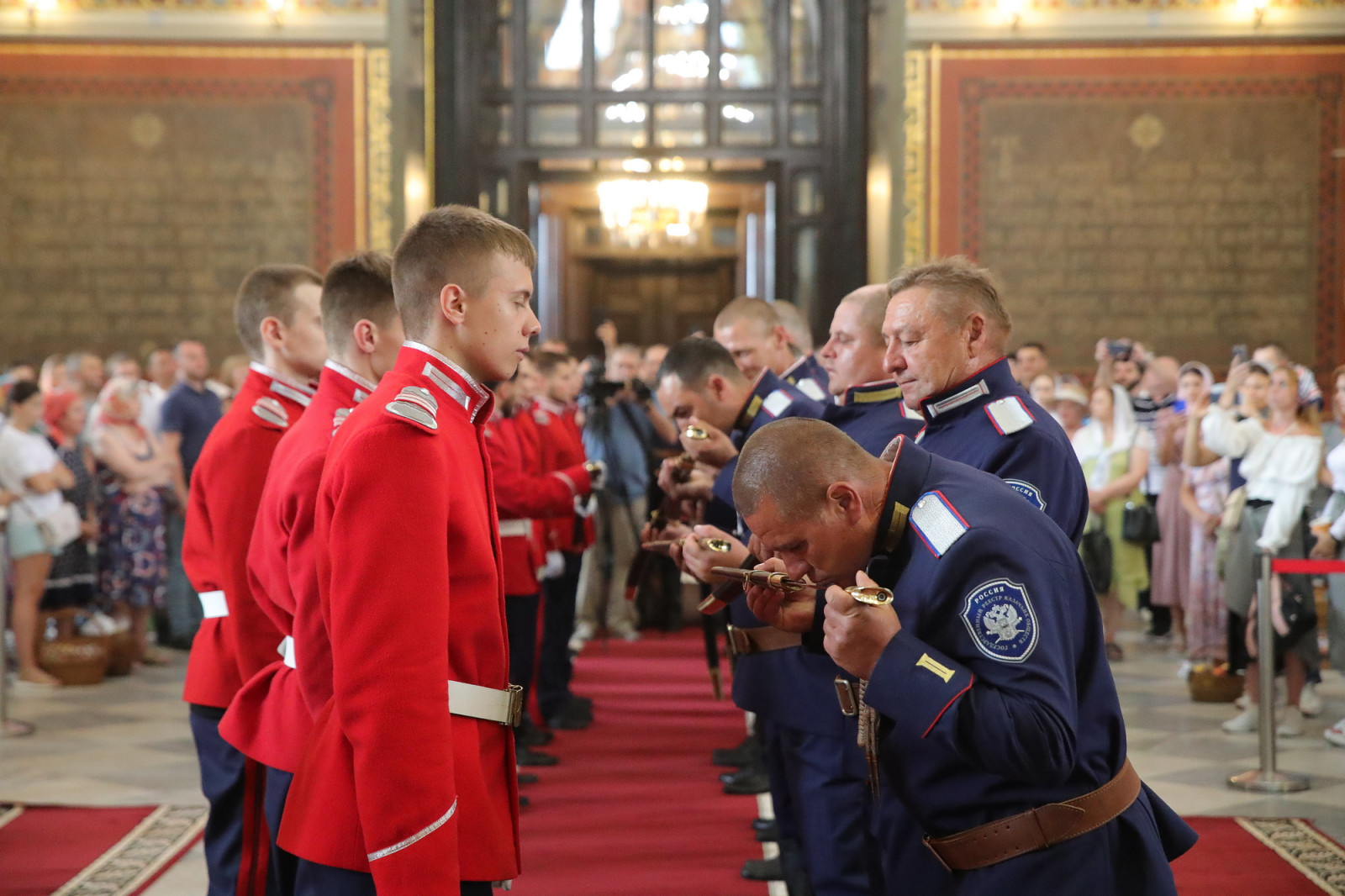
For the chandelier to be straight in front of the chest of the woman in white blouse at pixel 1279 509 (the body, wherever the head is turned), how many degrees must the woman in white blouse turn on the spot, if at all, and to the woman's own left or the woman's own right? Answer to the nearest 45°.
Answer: approximately 90° to the woman's own right

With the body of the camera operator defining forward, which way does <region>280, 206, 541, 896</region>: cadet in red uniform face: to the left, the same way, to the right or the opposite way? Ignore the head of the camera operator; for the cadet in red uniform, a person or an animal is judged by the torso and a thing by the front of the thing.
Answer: to the left

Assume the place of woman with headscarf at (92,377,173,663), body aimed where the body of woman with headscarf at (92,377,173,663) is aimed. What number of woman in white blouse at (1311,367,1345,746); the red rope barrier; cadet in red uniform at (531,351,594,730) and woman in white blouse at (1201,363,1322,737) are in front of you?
4

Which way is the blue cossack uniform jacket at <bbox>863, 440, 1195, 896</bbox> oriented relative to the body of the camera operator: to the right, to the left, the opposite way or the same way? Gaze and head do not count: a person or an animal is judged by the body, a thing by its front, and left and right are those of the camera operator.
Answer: to the right

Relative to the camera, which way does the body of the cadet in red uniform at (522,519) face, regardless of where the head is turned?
to the viewer's right

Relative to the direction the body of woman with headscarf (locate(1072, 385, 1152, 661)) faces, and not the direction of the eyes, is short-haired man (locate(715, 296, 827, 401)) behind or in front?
in front

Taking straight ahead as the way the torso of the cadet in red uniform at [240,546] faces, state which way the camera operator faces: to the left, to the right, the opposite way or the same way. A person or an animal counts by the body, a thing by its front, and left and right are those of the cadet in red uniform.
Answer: to the right

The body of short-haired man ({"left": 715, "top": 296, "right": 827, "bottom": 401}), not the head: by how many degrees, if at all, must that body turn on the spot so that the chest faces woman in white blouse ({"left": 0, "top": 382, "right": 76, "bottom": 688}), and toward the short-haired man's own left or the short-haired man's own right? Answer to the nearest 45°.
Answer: approximately 45° to the short-haired man's own right

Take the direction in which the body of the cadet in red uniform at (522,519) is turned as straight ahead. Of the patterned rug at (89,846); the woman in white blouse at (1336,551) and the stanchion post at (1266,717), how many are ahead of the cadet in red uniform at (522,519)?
2

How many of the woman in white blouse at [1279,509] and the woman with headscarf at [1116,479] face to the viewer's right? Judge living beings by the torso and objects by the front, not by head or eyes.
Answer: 0

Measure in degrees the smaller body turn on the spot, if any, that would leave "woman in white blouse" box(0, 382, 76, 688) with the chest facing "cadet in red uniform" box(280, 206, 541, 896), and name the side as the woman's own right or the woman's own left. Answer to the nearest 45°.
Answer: approximately 90° to the woman's own right
